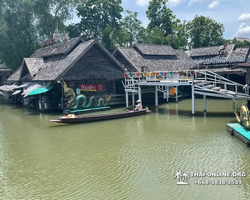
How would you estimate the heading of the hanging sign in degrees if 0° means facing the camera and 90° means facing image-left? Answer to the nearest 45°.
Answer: approximately 0°

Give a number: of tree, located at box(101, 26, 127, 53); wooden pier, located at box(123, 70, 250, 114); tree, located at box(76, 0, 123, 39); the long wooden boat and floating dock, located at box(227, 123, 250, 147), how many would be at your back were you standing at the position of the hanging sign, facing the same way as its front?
2

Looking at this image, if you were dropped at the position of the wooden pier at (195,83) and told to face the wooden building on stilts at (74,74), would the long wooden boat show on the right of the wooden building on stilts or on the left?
left

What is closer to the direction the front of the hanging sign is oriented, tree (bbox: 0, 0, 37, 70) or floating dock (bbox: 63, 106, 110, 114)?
the floating dock

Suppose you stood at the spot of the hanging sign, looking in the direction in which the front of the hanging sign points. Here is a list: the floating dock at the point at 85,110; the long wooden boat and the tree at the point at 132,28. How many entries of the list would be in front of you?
2

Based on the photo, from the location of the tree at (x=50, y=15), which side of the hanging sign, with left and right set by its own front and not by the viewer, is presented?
back

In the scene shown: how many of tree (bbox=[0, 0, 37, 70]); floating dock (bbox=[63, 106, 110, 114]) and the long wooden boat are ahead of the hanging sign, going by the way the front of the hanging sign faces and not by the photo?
2

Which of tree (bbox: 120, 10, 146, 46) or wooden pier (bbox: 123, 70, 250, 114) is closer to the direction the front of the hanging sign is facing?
the wooden pier

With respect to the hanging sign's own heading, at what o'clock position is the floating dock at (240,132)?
The floating dock is roughly at 11 o'clock from the hanging sign.

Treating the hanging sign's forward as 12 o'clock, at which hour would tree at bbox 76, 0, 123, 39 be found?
The tree is roughly at 6 o'clock from the hanging sign.

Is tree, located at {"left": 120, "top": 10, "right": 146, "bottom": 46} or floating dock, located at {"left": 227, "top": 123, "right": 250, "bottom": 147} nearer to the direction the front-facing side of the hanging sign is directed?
the floating dock

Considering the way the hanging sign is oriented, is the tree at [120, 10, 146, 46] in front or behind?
behind

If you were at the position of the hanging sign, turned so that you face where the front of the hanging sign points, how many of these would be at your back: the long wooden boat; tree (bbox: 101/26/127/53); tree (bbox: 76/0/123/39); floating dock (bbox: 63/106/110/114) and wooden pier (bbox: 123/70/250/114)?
2
